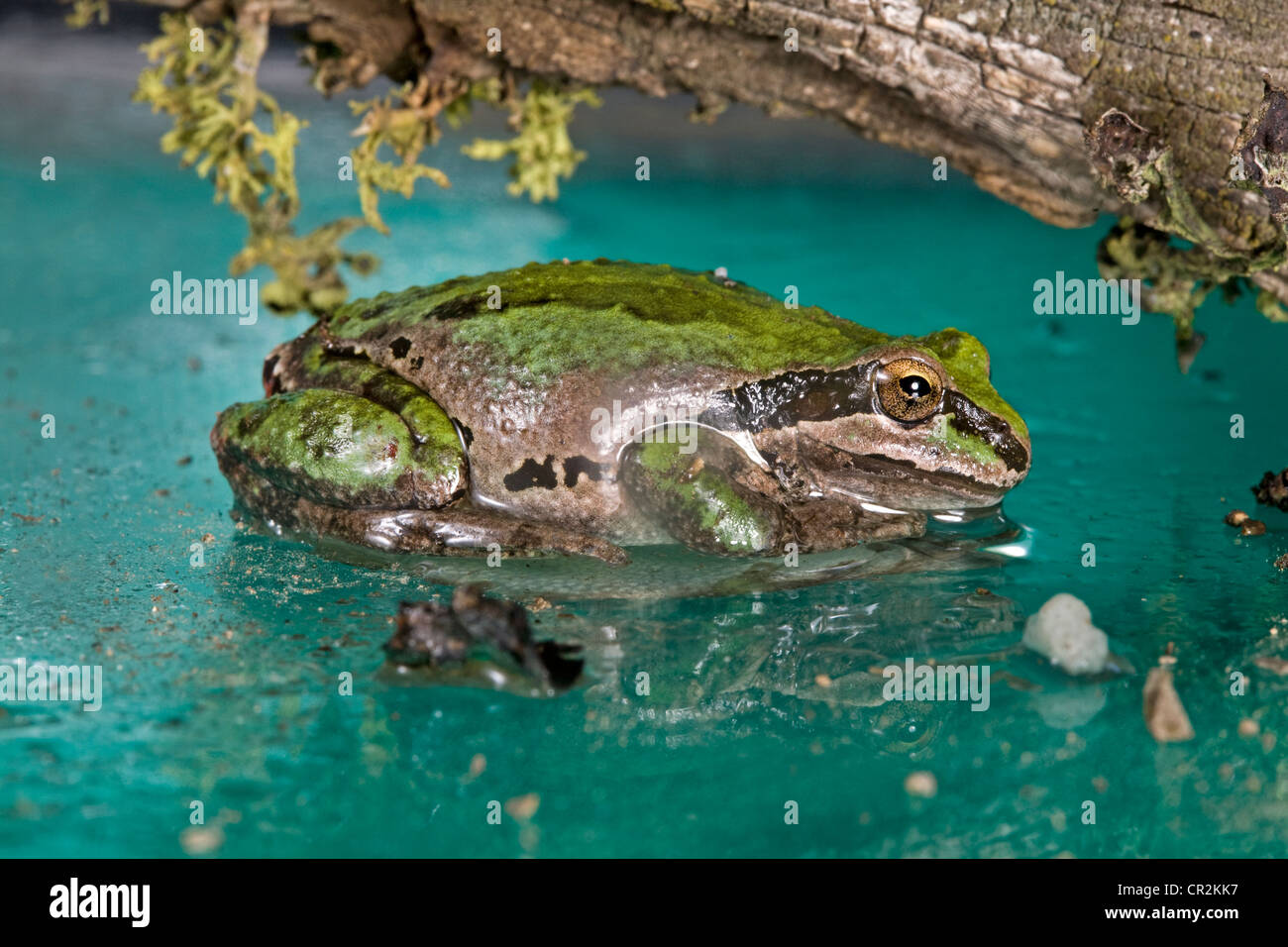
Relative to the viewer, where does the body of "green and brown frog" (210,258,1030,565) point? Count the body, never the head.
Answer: to the viewer's right

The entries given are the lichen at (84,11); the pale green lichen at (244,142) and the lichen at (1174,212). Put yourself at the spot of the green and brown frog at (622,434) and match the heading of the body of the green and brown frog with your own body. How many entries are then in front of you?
1

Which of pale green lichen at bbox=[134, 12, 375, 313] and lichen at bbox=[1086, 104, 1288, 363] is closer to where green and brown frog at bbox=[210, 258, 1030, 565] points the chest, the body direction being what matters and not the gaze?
the lichen

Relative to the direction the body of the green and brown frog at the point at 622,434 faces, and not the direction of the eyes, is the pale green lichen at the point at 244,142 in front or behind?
behind

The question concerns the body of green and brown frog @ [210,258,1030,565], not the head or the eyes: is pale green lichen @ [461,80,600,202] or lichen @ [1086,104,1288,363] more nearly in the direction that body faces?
the lichen

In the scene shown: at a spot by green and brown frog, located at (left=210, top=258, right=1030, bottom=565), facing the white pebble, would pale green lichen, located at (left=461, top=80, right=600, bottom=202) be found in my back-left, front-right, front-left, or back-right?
back-left

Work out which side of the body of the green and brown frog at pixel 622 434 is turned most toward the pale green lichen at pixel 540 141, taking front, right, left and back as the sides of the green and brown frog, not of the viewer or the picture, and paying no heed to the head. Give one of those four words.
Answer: left

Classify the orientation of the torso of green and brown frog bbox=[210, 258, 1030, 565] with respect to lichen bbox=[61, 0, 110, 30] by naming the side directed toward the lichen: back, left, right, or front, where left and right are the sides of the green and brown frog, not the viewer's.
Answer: back

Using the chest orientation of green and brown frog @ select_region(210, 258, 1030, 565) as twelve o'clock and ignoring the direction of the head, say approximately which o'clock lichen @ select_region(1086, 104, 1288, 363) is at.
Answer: The lichen is roughly at 12 o'clock from the green and brown frog.
